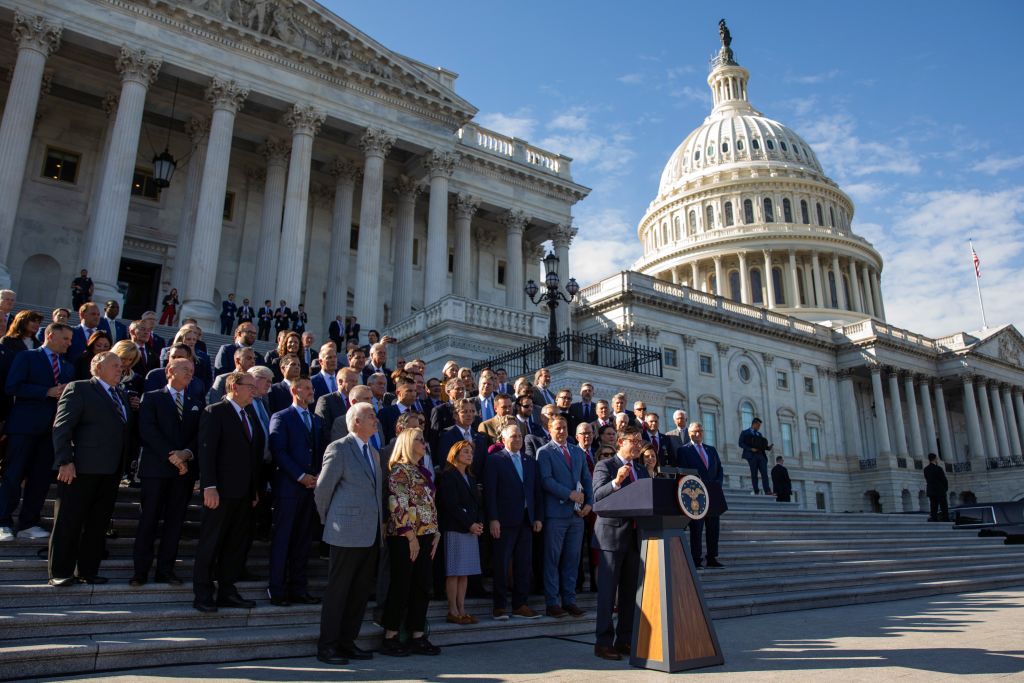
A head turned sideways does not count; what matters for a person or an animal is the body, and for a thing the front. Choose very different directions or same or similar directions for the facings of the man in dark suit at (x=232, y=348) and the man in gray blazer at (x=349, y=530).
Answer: same or similar directions

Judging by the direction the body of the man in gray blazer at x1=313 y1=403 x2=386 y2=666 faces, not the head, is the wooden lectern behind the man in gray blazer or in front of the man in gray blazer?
in front

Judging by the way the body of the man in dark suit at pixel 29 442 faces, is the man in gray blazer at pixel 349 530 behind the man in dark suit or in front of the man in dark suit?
in front

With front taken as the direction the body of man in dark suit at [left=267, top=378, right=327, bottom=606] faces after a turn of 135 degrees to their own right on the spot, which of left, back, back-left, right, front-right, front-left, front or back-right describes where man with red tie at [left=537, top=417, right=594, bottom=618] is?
back

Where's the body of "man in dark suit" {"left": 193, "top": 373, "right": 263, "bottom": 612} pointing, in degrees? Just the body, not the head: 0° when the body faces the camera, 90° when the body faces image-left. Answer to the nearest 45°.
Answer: approximately 315°

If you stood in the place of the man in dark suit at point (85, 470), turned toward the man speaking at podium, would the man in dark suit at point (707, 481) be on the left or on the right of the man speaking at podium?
left

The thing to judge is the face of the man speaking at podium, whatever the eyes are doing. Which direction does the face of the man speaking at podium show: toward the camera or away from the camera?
toward the camera

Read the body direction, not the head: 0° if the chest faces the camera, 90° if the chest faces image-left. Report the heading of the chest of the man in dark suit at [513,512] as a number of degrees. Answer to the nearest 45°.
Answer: approximately 315°

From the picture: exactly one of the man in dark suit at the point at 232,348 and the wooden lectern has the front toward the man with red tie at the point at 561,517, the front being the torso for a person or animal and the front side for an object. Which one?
the man in dark suit

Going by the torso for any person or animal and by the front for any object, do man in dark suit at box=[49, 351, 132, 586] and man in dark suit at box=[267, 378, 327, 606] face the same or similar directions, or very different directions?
same or similar directions

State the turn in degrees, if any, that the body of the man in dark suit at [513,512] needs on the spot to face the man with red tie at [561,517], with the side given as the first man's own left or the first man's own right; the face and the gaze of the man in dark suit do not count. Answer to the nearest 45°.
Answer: approximately 45° to the first man's own left

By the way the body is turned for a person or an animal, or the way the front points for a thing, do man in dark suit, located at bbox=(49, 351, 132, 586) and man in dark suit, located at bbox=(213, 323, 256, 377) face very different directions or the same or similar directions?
same or similar directions

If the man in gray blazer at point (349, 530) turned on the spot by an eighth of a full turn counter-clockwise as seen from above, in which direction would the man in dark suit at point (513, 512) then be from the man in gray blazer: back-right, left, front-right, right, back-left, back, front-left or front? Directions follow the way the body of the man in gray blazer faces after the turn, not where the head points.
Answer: front-left

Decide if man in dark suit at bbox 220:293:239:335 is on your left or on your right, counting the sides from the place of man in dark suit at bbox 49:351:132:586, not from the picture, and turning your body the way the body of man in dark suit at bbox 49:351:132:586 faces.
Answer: on your left

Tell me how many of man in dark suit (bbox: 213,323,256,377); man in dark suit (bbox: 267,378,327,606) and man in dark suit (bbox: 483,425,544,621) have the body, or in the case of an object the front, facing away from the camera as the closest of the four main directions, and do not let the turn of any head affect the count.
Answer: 0

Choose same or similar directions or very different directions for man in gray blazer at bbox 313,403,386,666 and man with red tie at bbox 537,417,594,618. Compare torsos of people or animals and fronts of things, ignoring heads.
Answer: same or similar directions

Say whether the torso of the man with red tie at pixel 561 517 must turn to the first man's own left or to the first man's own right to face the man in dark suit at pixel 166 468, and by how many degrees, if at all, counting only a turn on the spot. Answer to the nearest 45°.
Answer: approximately 90° to the first man's own right

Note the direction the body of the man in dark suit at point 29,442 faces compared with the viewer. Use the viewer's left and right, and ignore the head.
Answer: facing the viewer and to the right of the viewer
